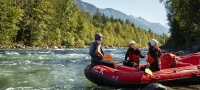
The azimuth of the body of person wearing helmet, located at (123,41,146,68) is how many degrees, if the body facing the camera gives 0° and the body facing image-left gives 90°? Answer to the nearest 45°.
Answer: approximately 0°

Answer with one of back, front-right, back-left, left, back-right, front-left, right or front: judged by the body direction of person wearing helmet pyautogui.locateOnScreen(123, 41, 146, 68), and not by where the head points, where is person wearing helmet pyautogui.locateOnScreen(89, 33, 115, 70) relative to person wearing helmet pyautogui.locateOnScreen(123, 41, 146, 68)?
front-right
